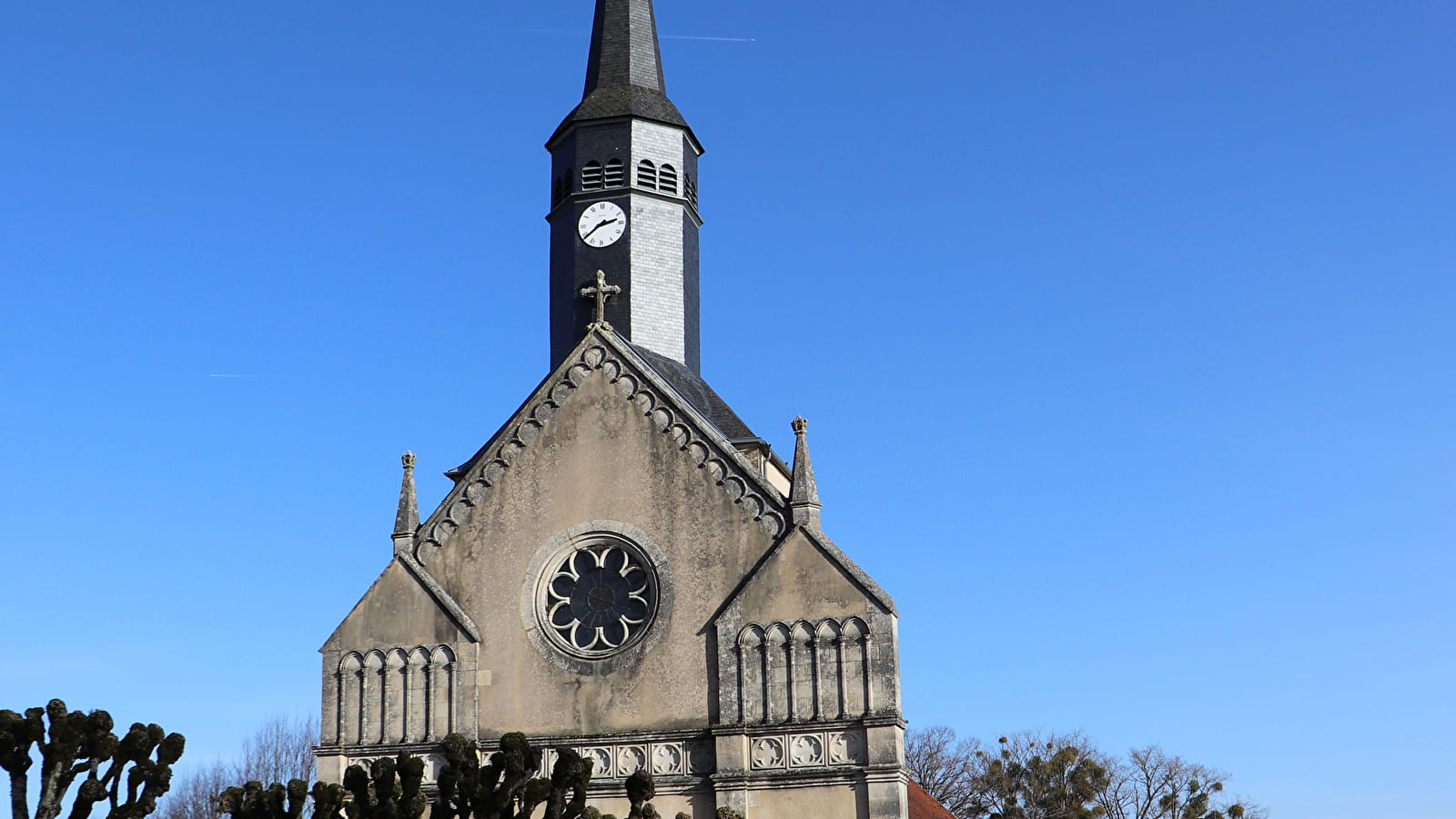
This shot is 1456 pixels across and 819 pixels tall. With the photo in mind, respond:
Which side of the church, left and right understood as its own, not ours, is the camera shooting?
front
